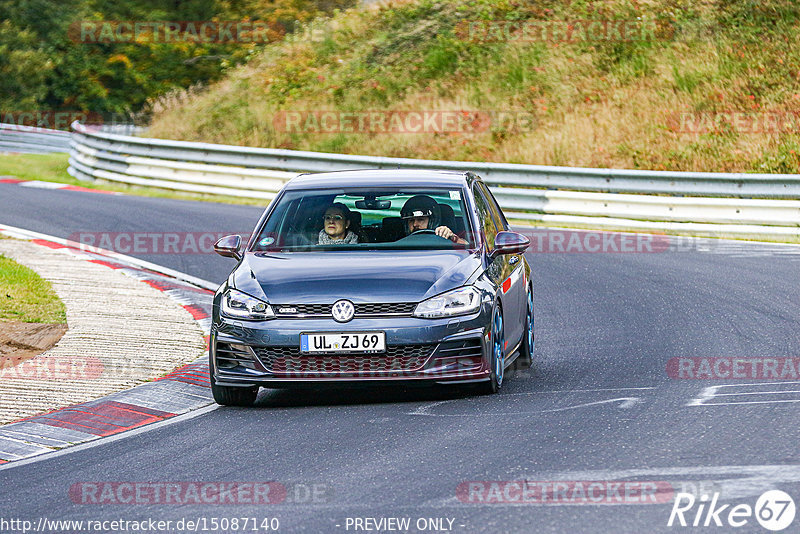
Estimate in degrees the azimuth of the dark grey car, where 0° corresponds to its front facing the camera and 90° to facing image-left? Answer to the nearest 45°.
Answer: approximately 0°

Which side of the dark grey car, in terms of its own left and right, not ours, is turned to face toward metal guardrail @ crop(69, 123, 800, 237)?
back

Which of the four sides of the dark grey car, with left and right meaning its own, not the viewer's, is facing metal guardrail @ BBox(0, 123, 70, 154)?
back
